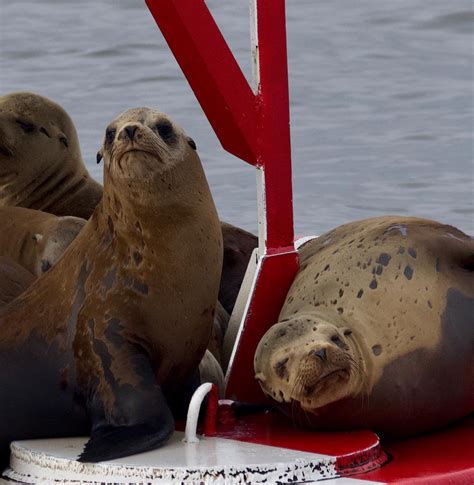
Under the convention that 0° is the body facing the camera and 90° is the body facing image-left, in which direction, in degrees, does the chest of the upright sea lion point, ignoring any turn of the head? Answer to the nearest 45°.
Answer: approximately 315°

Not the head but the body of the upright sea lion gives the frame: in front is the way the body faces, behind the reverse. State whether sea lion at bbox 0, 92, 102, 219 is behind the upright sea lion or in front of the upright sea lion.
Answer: behind

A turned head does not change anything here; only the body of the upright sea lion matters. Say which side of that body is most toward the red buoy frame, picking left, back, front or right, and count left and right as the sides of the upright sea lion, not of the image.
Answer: left

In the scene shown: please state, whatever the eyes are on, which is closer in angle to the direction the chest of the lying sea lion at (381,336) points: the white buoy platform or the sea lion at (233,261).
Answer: the white buoy platform
